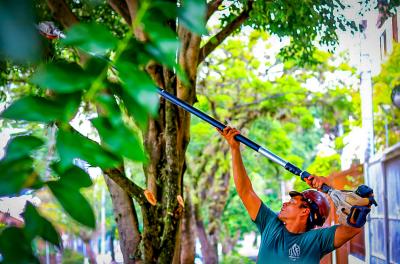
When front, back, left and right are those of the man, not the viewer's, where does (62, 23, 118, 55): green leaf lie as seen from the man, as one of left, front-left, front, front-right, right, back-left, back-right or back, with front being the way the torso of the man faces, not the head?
front-left

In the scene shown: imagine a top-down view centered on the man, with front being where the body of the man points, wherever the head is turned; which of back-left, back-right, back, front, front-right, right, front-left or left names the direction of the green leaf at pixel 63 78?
front-left

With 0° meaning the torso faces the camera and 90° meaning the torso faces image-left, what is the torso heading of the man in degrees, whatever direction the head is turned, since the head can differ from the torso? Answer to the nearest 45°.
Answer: approximately 45°

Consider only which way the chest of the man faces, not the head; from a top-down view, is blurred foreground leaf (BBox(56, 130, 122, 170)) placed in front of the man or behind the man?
in front

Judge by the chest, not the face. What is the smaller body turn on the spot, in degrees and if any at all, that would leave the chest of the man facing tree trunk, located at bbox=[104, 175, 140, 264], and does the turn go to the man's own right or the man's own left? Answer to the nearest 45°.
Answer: approximately 90° to the man's own right

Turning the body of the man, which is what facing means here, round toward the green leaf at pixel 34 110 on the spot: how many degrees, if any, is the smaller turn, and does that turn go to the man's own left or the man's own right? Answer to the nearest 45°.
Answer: approximately 45° to the man's own left

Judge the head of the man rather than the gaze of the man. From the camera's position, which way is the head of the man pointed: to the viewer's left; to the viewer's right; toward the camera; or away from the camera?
to the viewer's left
